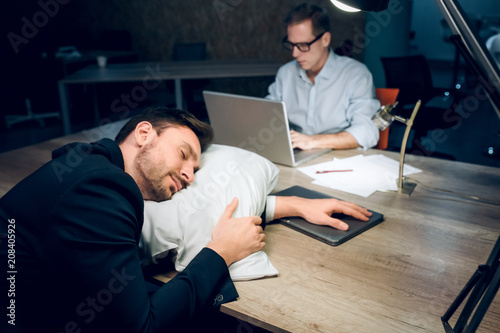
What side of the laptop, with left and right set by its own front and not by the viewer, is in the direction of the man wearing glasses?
front

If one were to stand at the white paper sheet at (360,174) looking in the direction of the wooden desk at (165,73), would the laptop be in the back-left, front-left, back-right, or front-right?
front-left

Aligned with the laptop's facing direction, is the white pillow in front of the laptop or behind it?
behind

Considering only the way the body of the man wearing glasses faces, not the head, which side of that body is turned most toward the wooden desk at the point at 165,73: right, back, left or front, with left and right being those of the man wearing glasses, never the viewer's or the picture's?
right

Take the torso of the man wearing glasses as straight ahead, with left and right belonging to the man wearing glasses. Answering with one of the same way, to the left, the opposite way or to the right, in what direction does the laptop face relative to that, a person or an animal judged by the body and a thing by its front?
the opposite way

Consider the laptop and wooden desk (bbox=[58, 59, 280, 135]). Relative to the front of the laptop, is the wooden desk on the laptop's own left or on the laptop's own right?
on the laptop's own left

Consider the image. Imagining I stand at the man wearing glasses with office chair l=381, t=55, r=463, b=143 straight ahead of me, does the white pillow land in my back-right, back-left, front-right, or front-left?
back-right

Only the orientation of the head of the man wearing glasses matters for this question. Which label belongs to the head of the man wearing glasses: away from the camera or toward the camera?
toward the camera

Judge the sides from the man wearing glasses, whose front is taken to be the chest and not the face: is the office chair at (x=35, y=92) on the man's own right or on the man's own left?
on the man's own right
